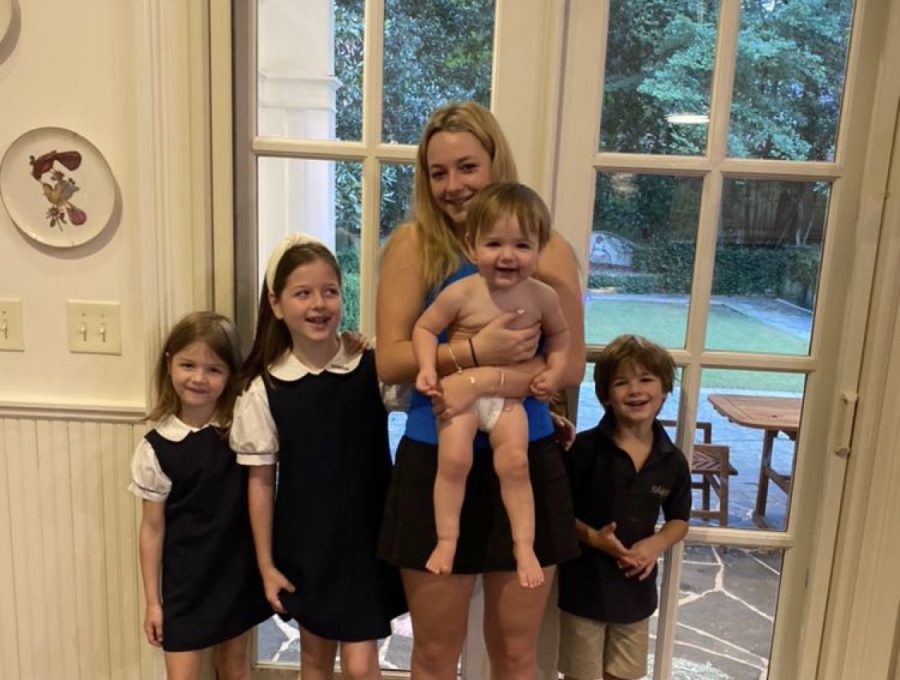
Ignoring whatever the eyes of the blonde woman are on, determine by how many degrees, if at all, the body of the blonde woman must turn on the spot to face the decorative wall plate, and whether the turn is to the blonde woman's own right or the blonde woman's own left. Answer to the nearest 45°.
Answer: approximately 90° to the blonde woman's own right

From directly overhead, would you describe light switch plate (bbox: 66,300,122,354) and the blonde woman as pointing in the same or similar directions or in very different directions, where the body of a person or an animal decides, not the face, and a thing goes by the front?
same or similar directions

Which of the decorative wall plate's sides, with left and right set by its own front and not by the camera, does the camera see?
front

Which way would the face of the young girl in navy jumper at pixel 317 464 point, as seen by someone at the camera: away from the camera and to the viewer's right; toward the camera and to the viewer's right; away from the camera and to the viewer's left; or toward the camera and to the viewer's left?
toward the camera and to the viewer's right

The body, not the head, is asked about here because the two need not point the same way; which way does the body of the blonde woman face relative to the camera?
toward the camera

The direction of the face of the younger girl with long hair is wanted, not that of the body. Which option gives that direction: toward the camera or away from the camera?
toward the camera

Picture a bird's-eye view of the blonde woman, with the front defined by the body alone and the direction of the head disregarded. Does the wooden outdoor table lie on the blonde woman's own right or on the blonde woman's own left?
on the blonde woman's own left

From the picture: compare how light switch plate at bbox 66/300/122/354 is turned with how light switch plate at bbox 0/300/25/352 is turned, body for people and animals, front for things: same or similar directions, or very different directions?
same or similar directions

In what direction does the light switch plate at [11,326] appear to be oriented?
toward the camera
